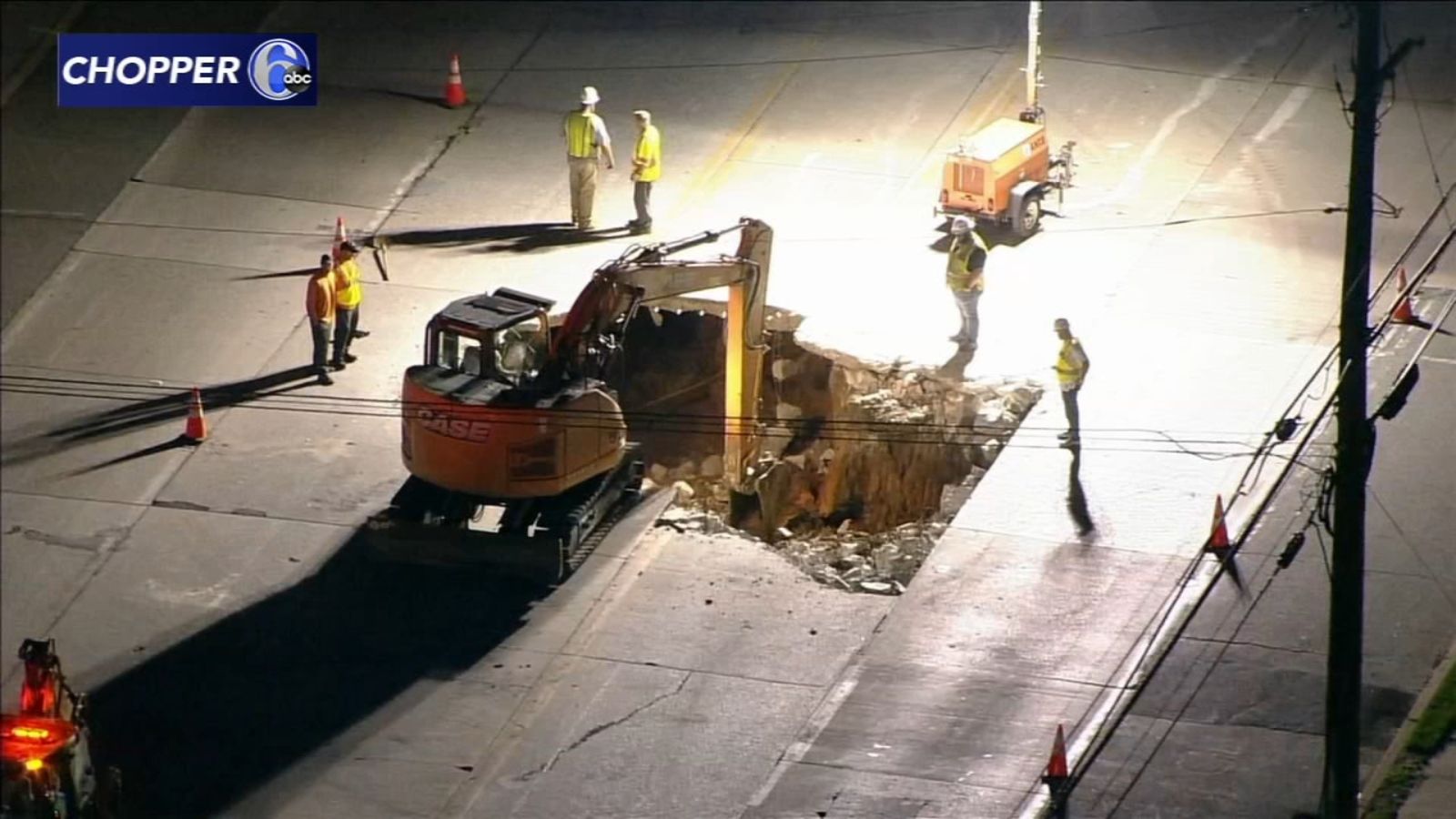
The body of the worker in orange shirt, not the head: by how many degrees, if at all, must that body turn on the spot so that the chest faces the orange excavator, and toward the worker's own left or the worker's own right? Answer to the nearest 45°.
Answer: approximately 45° to the worker's own right

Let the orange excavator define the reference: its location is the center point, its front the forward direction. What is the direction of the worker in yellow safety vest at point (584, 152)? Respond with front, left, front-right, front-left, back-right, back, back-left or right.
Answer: front-left

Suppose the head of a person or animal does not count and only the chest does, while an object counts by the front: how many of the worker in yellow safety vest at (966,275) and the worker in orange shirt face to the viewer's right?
1

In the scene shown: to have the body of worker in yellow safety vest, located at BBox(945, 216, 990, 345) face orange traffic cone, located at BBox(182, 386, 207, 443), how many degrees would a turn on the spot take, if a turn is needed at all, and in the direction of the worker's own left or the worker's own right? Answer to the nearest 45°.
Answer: approximately 45° to the worker's own right

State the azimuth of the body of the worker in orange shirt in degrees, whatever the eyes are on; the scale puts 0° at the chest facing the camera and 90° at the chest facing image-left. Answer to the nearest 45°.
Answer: approximately 270°

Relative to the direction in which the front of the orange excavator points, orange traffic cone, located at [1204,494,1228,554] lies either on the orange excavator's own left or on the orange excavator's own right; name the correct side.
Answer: on the orange excavator's own right

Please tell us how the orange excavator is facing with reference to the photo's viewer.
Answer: facing away from the viewer and to the right of the viewer

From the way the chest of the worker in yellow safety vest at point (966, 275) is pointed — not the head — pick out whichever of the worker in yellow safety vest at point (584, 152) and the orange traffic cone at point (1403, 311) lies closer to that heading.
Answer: the worker in yellow safety vest

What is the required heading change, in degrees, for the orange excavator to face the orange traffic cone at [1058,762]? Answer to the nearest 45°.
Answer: approximately 90° to its right

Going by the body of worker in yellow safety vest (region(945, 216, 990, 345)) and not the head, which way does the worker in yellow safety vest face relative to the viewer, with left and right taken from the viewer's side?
facing the viewer and to the left of the viewer

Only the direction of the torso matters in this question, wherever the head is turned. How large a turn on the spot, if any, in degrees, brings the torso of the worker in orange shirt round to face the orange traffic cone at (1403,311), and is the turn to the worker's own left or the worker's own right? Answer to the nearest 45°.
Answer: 0° — they already face it

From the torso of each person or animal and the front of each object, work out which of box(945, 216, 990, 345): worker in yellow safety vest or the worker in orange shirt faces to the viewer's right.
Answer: the worker in orange shirt

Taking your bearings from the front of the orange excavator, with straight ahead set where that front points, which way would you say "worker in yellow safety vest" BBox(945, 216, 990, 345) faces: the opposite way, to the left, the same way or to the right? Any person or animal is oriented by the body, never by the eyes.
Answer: the opposite way

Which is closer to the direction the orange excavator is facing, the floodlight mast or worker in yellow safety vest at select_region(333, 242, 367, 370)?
the floodlight mast
